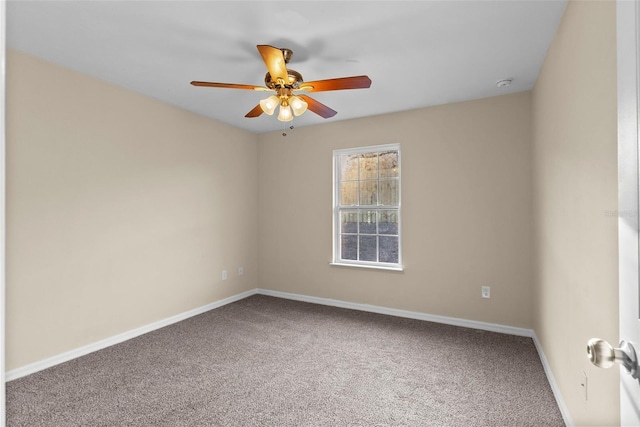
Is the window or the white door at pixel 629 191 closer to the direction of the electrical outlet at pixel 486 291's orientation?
the white door

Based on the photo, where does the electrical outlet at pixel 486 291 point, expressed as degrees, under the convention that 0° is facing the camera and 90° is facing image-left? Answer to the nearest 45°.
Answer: approximately 0°

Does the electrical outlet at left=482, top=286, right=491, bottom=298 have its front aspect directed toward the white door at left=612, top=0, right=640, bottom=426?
yes

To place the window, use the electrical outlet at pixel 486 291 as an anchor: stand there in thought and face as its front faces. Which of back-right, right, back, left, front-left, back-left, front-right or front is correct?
right
